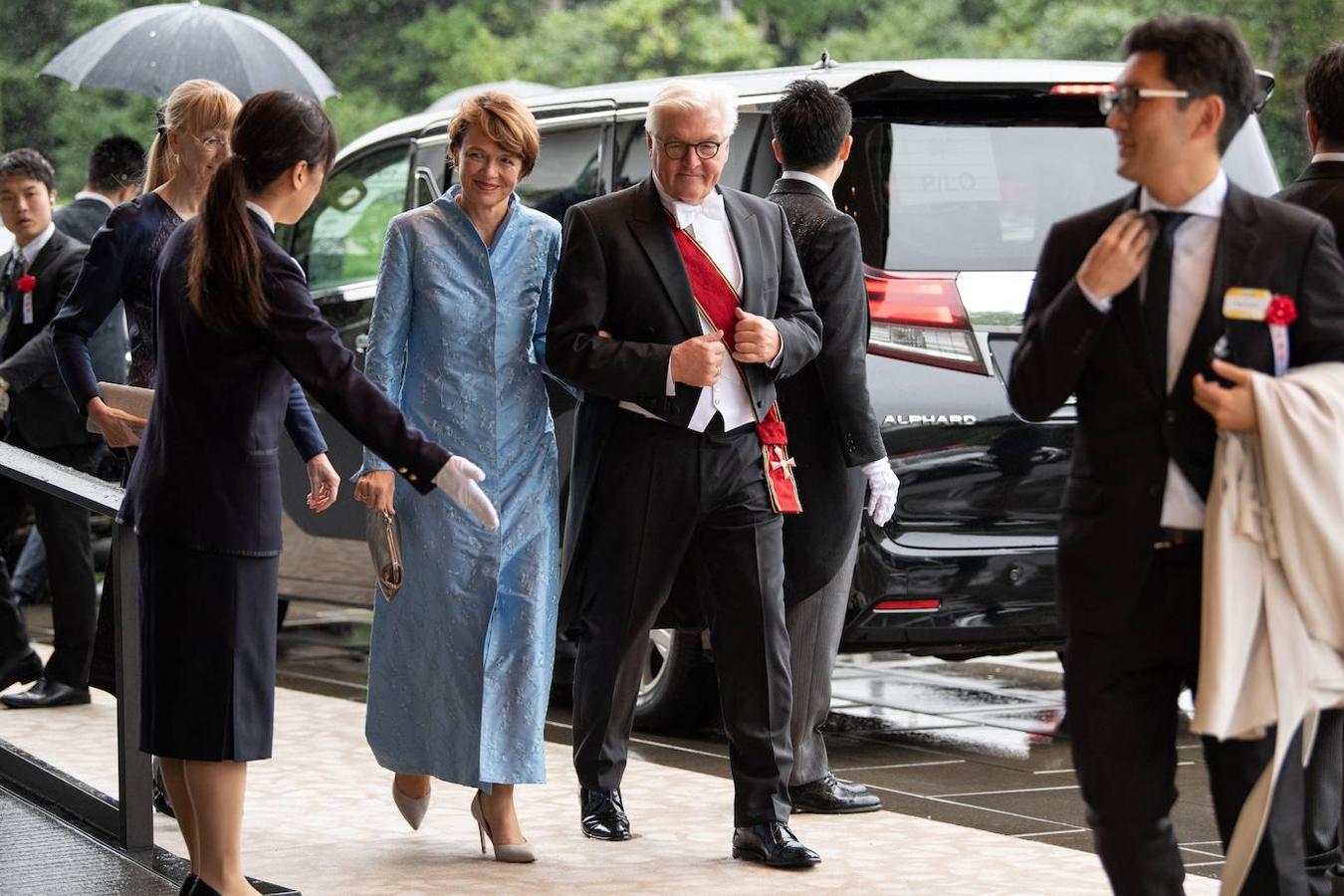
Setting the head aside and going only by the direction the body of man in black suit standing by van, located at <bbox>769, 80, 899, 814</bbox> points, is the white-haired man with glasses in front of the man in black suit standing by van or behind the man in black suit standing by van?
behind

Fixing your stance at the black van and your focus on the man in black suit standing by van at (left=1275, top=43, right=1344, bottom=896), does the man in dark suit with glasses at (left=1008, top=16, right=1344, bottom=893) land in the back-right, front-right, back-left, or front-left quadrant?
front-right

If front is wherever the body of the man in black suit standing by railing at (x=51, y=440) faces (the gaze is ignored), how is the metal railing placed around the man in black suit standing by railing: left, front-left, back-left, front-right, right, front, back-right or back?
front-left

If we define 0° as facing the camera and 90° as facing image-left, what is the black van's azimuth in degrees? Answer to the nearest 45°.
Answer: approximately 135°

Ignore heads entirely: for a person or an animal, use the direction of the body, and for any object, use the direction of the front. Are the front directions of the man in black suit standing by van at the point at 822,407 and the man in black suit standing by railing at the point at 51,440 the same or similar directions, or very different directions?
very different directions

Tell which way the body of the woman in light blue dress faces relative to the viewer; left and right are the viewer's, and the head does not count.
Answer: facing the viewer

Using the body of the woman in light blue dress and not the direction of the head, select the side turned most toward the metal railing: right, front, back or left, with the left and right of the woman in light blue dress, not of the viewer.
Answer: right

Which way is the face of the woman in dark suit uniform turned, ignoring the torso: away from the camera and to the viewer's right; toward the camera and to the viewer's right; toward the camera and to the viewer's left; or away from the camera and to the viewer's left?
away from the camera and to the viewer's right

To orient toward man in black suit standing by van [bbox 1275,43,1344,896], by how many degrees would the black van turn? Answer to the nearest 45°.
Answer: approximately 180°

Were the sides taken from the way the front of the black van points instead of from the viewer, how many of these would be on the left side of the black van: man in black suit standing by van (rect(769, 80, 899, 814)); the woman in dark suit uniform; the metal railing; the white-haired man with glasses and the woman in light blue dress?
5

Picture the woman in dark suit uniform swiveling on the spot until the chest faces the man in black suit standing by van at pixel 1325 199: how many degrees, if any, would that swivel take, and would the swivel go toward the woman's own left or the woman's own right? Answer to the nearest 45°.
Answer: approximately 45° to the woman's own right

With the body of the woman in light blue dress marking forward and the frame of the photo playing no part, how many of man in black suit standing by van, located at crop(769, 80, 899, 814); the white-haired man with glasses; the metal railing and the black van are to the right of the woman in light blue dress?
1

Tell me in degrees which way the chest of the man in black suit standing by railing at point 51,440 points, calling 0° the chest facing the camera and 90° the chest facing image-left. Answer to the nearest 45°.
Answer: approximately 45°

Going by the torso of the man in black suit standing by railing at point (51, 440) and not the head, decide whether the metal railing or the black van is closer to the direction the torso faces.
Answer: the metal railing

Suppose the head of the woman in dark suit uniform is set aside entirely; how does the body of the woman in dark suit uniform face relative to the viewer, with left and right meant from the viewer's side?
facing away from the viewer and to the right of the viewer

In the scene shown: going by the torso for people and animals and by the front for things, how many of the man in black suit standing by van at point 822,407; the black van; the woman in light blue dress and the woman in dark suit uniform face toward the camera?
1

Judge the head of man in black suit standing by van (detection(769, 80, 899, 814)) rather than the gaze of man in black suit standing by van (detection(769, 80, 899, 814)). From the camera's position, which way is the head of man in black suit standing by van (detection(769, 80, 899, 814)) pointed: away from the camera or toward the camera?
away from the camera
